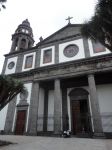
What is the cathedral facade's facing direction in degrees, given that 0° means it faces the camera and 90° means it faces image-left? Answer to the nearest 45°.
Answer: approximately 45°

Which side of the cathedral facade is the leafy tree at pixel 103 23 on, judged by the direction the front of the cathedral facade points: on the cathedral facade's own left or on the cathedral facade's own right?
on the cathedral facade's own left

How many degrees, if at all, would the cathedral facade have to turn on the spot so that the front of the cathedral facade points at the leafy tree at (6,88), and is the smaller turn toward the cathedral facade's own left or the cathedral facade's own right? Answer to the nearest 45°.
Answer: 0° — it already faces it
